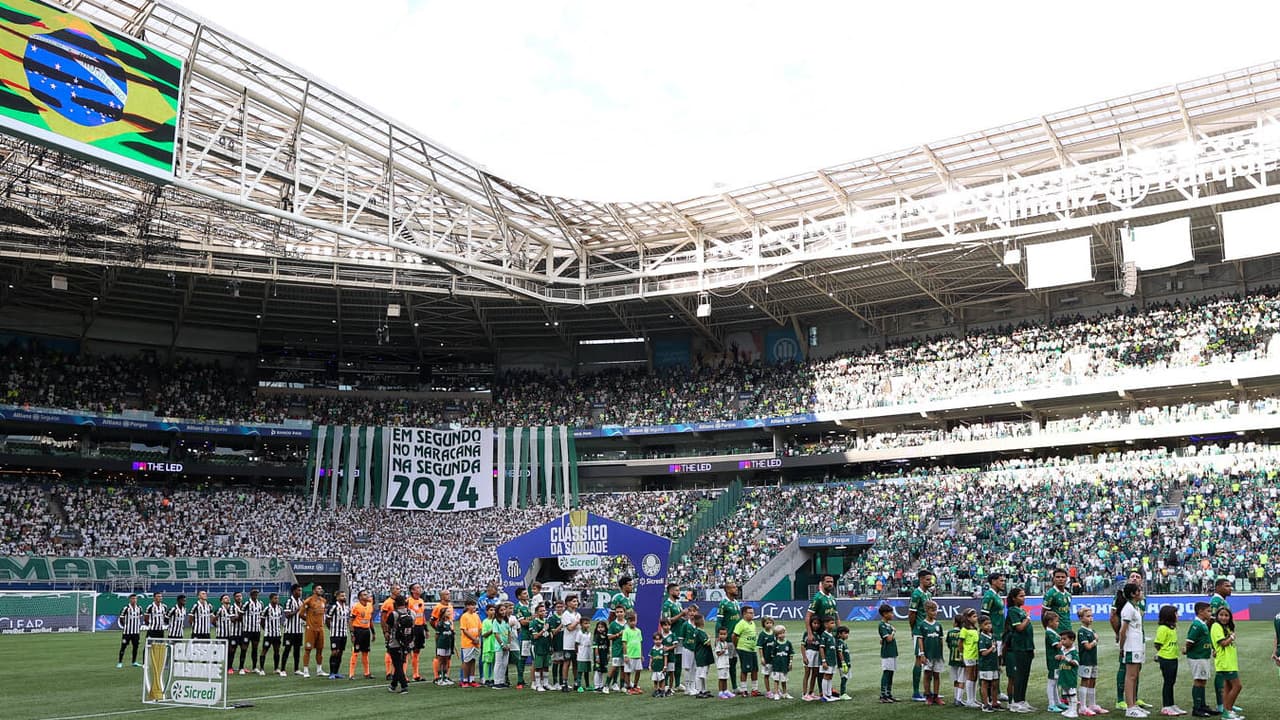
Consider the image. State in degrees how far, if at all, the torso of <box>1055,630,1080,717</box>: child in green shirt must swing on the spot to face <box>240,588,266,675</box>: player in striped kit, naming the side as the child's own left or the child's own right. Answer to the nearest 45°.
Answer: approximately 45° to the child's own right

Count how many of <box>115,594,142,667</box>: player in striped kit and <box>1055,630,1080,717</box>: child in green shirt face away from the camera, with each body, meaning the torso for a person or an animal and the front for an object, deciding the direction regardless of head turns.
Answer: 0

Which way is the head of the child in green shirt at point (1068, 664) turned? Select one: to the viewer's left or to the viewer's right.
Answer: to the viewer's left

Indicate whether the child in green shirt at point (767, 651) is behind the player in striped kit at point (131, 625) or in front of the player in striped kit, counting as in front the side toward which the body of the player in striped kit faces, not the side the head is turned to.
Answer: in front

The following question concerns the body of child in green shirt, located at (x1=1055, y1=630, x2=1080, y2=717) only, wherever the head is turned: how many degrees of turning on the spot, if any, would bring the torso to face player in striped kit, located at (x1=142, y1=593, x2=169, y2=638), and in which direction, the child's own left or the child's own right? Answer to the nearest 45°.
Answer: approximately 45° to the child's own right

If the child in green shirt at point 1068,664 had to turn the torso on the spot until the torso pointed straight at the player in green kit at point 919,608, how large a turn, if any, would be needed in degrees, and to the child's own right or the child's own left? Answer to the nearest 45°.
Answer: approximately 90° to the child's own right

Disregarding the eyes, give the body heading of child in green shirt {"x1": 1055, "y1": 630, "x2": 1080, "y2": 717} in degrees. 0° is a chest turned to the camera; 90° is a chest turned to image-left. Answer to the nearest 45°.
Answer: approximately 45°

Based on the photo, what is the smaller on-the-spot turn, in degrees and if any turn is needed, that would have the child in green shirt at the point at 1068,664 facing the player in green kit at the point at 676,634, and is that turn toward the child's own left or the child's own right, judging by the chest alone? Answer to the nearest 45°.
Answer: approximately 45° to the child's own right

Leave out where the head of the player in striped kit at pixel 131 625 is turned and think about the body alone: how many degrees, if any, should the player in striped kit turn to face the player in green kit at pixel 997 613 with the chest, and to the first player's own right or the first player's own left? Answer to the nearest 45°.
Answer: approximately 45° to the first player's own left

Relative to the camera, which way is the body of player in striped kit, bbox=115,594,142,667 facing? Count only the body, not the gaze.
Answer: toward the camera

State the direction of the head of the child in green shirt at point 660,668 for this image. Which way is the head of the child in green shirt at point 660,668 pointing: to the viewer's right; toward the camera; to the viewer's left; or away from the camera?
toward the camera

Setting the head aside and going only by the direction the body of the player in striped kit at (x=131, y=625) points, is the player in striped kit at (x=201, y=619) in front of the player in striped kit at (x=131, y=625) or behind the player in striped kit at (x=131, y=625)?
in front

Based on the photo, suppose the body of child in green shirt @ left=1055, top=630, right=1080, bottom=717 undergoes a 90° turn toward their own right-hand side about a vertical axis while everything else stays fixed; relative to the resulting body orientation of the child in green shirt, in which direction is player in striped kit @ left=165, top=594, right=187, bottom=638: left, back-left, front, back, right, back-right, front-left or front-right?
front-left

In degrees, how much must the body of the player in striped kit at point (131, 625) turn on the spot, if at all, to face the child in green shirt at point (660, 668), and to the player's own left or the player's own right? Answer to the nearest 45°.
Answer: approximately 45° to the player's own left

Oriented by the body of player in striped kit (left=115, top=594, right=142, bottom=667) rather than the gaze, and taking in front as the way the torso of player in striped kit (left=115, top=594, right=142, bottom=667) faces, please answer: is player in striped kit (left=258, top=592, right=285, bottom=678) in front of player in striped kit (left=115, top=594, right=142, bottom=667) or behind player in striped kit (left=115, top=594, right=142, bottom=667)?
in front
